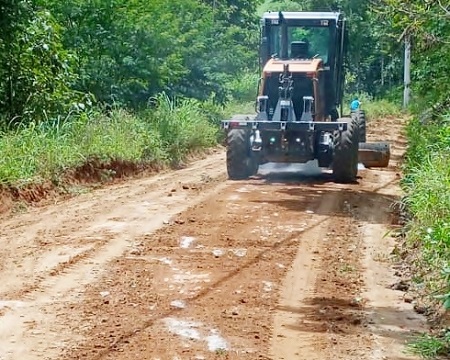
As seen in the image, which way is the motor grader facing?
away from the camera

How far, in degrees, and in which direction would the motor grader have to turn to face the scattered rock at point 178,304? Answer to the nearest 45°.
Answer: approximately 180°

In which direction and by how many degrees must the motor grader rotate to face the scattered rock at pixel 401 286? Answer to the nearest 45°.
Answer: approximately 180°

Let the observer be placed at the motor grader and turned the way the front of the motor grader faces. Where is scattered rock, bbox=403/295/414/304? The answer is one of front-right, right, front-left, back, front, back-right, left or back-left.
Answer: back

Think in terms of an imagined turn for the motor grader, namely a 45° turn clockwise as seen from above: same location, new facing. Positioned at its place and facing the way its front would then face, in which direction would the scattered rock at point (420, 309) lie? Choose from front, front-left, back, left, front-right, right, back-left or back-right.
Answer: back-right

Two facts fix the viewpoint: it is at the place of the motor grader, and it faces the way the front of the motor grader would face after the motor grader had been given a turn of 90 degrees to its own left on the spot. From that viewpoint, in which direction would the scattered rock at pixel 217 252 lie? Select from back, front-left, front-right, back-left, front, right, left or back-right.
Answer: left

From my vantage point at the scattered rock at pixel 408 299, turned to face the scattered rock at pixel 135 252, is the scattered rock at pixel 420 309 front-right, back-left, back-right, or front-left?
back-left

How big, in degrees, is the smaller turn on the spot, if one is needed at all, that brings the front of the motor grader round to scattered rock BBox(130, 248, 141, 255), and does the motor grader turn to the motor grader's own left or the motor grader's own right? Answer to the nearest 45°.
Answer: approximately 180°
